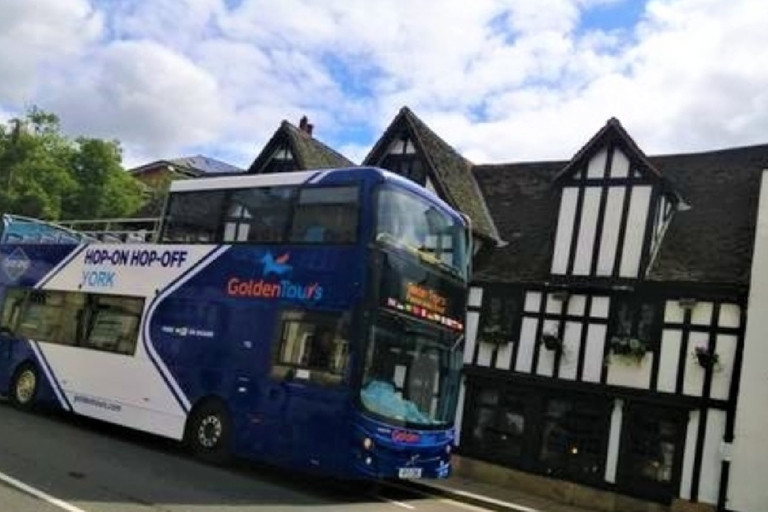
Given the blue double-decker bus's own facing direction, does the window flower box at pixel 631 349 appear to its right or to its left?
on its left

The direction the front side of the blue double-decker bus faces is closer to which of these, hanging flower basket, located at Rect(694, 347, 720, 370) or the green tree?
the hanging flower basket

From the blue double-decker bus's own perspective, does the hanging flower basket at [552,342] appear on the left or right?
on its left

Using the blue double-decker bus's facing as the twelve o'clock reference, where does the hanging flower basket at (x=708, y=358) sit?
The hanging flower basket is roughly at 10 o'clock from the blue double-decker bus.

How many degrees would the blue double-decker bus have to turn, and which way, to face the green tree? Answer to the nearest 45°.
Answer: approximately 135° to its left
